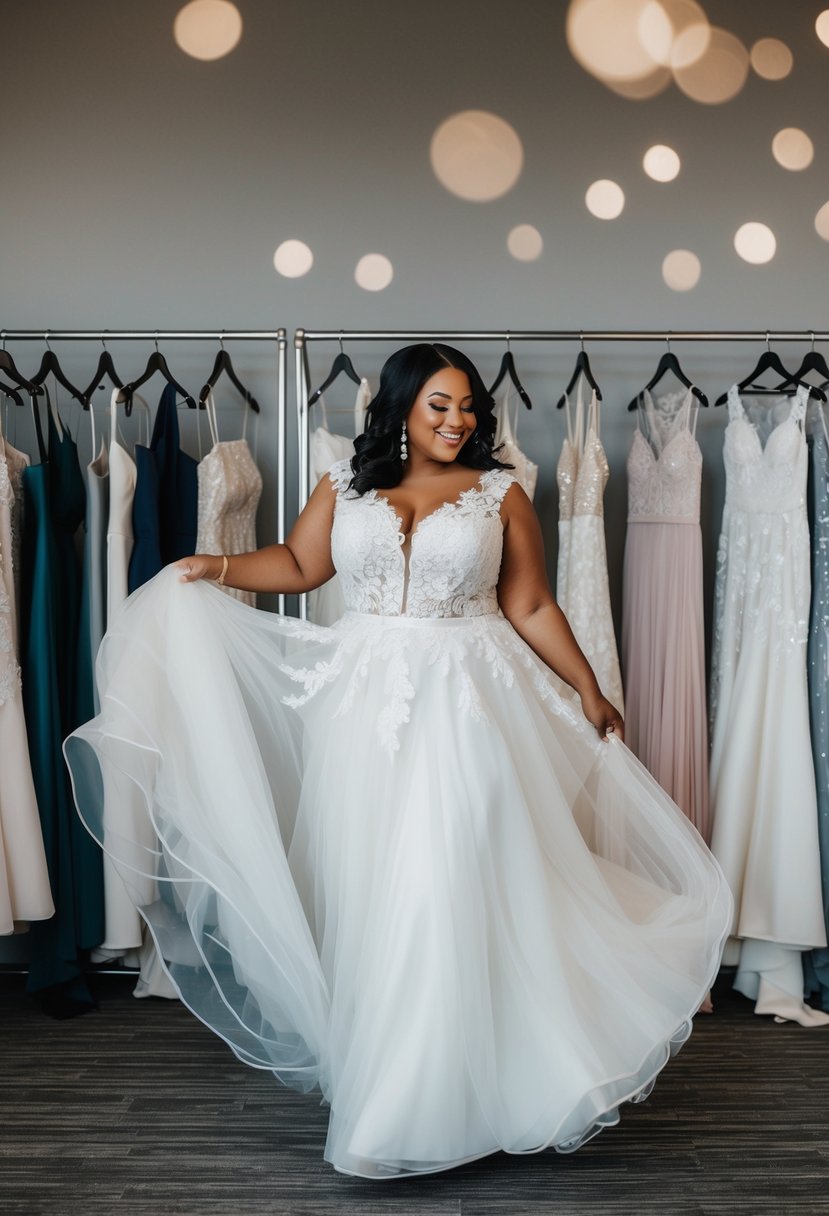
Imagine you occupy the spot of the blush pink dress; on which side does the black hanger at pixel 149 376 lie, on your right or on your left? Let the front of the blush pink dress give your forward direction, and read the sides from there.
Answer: on your right

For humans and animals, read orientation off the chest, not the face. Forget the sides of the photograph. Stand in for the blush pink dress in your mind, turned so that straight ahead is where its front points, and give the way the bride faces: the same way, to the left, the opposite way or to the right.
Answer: the same way

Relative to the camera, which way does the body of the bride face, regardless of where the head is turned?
toward the camera

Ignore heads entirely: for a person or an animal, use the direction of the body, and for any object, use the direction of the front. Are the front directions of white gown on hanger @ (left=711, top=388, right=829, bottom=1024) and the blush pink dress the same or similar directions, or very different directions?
same or similar directions

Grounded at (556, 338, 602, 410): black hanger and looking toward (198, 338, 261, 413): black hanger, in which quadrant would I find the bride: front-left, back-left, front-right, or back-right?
front-left

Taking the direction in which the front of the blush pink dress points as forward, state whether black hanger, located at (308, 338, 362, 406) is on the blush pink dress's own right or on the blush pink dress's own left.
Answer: on the blush pink dress's own right

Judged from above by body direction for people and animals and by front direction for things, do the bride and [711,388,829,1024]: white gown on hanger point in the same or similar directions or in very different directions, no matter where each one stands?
same or similar directions

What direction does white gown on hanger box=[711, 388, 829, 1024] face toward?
toward the camera
